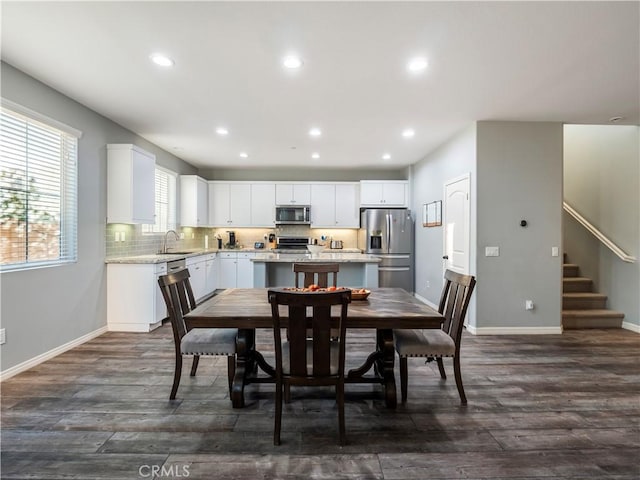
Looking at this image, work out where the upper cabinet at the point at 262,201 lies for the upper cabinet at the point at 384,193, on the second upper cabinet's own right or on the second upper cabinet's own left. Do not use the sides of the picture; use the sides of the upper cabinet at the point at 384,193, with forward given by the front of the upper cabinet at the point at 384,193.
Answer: on the second upper cabinet's own right

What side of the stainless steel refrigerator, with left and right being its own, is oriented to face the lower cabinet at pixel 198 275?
right

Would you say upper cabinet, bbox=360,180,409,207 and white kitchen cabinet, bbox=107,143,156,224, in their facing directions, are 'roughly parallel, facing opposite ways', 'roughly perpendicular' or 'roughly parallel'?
roughly perpendicular

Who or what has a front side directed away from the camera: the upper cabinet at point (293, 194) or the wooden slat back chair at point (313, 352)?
the wooden slat back chair

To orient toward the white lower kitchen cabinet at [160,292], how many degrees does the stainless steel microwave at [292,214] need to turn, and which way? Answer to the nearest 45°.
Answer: approximately 45° to its right

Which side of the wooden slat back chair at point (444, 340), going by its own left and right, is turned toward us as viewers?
left

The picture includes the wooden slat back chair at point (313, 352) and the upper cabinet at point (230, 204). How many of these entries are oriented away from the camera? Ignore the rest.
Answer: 1

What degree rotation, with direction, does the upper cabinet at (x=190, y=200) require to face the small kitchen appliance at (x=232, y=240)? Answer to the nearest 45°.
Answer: approximately 45° to its left

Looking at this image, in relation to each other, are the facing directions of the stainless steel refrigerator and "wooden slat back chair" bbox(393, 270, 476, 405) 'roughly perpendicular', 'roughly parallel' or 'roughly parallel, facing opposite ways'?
roughly perpendicular

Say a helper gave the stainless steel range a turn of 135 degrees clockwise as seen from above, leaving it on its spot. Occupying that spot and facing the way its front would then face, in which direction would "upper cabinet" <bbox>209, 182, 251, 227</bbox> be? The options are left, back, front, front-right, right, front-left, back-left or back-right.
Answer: front-left

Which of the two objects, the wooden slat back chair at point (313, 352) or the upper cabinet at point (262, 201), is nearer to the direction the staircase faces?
the wooden slat back chair

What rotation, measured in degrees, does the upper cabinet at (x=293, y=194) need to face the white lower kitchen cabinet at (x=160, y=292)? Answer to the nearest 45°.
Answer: approximately 45° to its right
